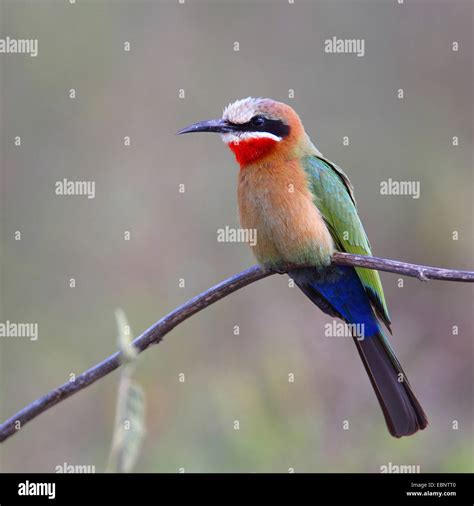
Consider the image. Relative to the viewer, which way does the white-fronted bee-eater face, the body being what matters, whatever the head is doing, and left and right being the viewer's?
facing the viewer and to the left of the viewer
